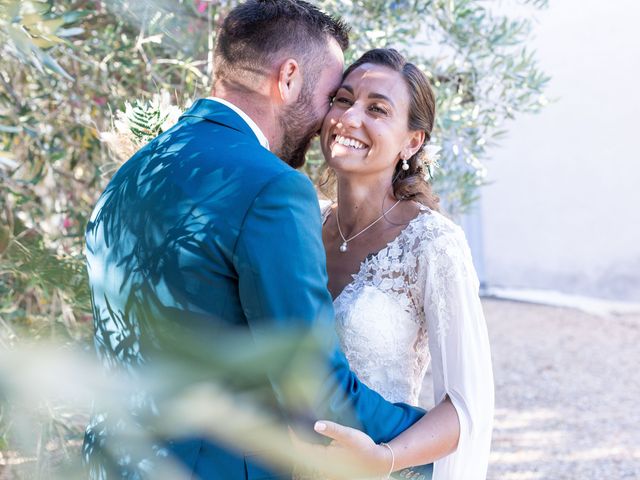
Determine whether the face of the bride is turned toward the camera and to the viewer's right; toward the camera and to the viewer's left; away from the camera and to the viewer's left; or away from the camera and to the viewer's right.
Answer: toward the camera and to the viewer's left

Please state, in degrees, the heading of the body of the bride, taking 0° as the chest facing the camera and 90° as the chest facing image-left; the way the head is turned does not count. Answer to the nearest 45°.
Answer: approximately 45°

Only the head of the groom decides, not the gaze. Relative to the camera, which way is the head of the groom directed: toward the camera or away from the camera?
away from the camera

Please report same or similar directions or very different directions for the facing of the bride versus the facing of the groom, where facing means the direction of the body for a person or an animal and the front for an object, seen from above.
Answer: very different directions

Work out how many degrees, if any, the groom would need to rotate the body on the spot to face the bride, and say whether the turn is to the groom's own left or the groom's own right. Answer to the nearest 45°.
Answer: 0° — they already face them

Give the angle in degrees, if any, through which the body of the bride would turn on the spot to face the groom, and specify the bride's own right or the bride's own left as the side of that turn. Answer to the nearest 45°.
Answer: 0° — they already face them

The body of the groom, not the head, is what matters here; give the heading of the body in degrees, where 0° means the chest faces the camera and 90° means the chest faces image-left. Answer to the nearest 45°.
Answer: approximately 225°
